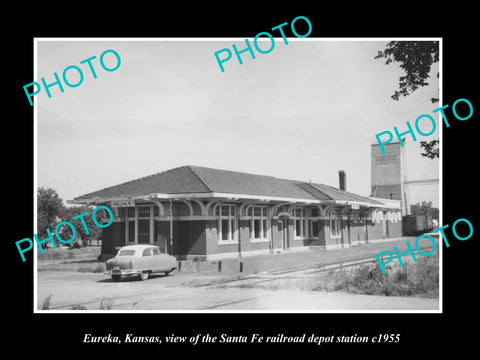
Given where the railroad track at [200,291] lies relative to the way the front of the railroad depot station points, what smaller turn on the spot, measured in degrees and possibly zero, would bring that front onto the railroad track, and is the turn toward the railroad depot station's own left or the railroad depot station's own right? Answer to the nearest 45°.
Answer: approximately 45° to the railroad depot station's own right

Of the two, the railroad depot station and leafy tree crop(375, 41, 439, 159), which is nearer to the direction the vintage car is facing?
the railroad depot station

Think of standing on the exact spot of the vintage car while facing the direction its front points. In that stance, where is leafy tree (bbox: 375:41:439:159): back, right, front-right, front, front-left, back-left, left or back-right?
right

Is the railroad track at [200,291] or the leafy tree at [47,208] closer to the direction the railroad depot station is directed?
the railroad track

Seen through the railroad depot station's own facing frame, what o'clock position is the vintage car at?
The vintage car is roughly at 2 o'clock from the railroad depot station.

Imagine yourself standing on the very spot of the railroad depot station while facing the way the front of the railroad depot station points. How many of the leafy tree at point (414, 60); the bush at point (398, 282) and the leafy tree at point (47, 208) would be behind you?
1
